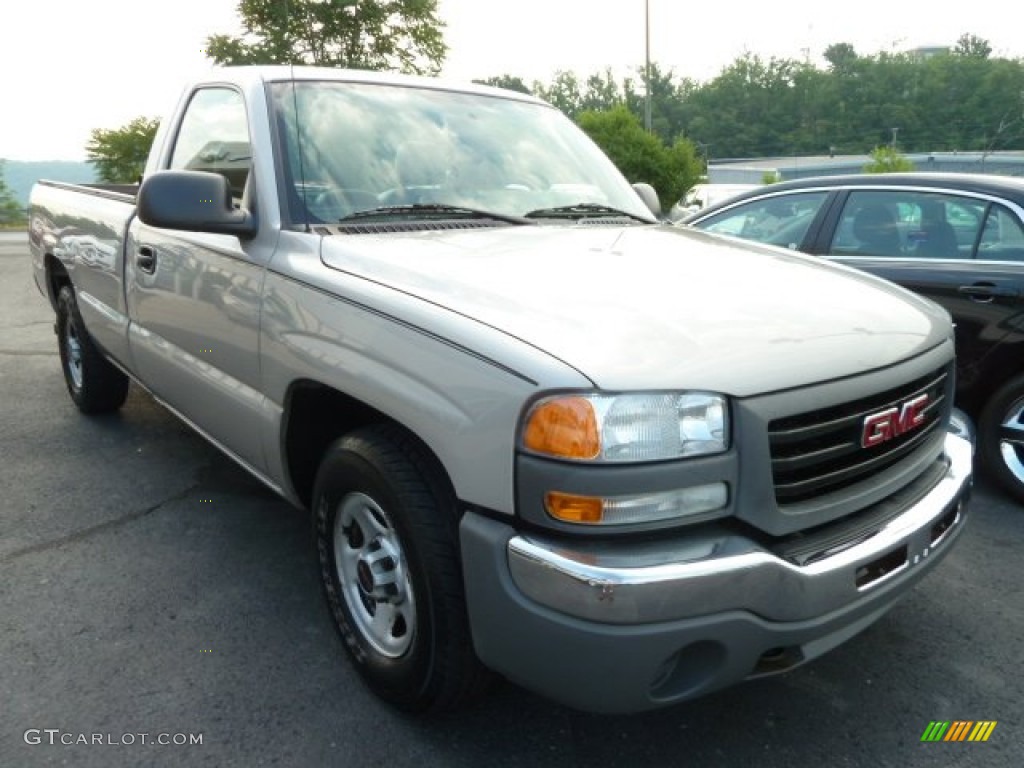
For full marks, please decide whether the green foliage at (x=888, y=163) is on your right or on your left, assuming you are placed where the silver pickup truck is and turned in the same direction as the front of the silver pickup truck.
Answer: on your left

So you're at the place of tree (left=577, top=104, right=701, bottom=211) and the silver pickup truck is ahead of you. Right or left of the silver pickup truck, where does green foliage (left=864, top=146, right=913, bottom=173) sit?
left

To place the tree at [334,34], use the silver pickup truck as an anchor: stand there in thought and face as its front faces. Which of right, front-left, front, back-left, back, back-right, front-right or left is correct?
back-left

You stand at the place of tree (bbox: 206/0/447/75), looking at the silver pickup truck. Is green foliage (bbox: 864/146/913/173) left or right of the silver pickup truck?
left

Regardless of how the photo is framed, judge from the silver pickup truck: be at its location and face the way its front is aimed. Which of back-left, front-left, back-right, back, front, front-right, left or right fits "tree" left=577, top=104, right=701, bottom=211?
back-left

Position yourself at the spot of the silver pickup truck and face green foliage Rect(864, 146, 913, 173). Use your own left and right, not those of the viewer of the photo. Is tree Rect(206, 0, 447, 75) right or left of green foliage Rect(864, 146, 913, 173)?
left

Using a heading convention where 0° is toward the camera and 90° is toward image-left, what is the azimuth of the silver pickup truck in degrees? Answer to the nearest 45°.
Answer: approximately 315°
